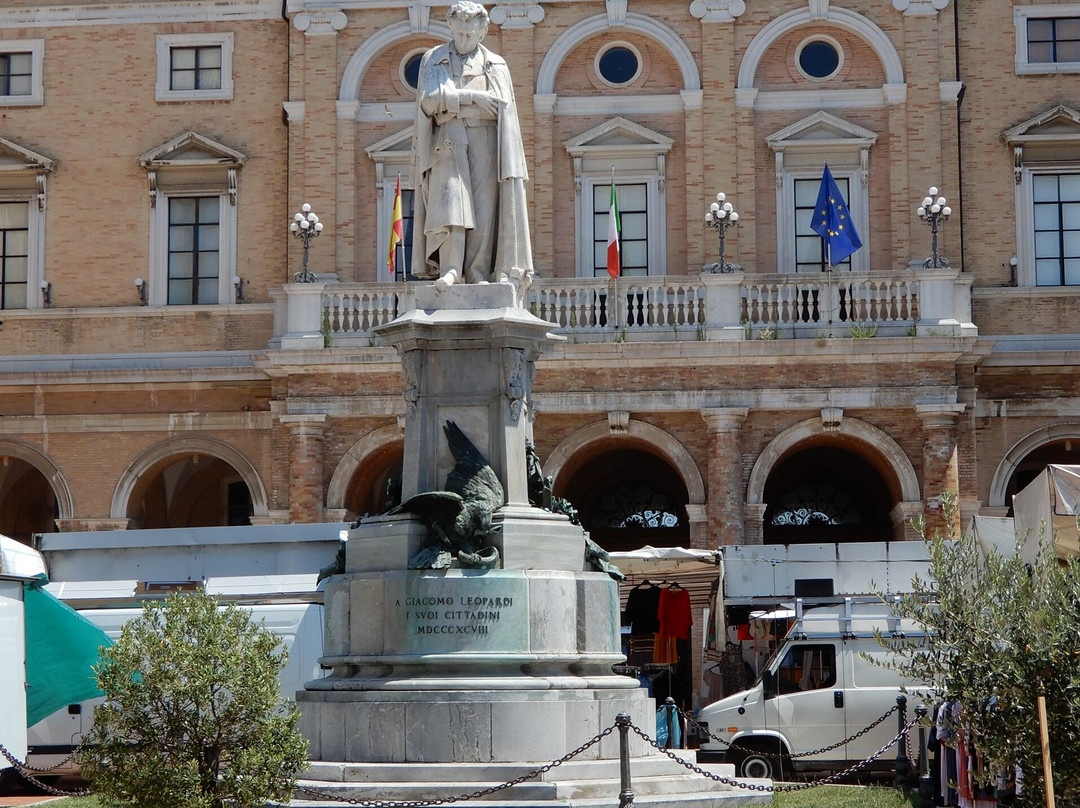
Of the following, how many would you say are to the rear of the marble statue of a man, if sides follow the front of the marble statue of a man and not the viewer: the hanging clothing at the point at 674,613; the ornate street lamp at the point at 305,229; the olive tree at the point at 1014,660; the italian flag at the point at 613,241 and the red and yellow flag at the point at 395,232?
4

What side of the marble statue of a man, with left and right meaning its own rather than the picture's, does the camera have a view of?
front

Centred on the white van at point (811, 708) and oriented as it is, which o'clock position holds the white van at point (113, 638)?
the white van at point (113, 638) is roughly at 12 o'clock from the white van at point (811, 708).

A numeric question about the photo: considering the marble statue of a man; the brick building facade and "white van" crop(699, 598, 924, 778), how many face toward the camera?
2

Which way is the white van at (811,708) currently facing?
to the viewer's left

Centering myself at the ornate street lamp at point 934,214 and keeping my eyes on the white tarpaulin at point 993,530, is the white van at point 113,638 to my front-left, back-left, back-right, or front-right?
front-right

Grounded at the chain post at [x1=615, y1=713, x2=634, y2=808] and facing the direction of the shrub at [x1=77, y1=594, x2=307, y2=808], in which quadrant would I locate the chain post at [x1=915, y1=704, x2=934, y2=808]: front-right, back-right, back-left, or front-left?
back-right

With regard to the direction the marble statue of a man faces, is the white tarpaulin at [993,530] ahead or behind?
behind

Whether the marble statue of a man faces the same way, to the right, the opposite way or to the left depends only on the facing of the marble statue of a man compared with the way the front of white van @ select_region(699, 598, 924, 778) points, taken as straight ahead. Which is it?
to the left

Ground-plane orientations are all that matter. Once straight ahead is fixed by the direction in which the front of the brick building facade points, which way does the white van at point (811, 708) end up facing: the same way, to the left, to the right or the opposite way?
to the right

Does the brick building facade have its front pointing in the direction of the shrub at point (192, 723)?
yes
